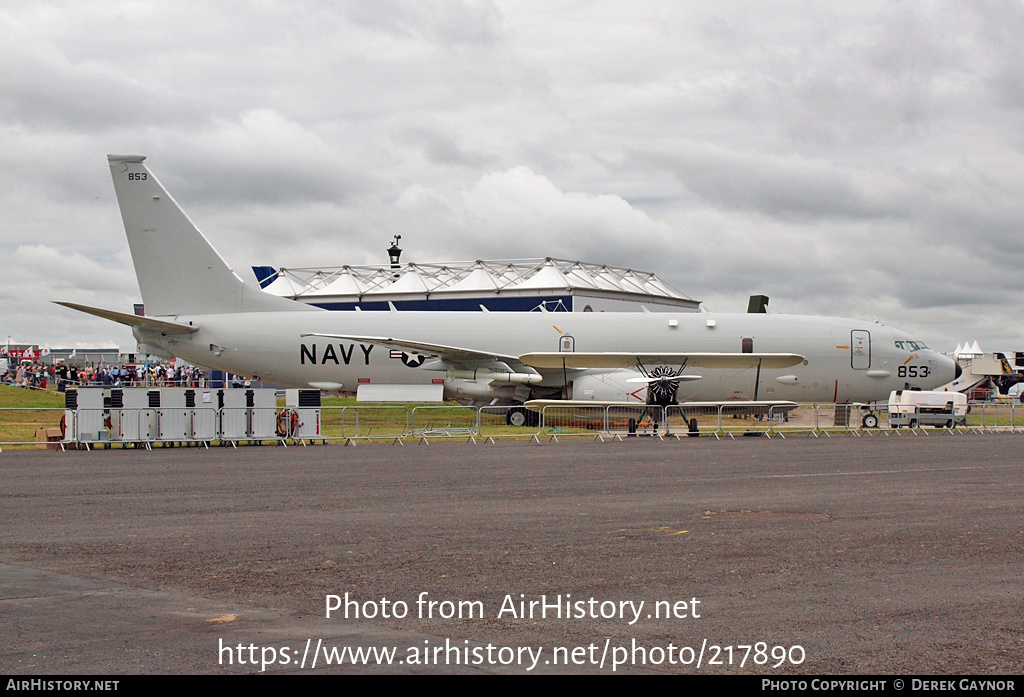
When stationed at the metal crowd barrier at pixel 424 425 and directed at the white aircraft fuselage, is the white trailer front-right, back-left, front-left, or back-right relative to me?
front-right

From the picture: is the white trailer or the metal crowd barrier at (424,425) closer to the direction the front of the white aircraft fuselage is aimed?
the white trailer

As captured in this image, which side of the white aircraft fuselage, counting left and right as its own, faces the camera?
right

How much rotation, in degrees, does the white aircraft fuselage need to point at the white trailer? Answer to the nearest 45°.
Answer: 0° — it already faces it
